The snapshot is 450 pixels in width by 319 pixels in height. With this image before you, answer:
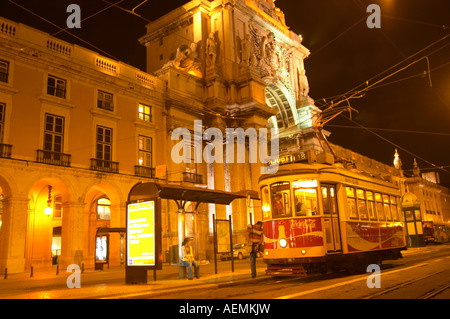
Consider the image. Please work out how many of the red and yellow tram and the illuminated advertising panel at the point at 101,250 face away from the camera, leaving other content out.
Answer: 0

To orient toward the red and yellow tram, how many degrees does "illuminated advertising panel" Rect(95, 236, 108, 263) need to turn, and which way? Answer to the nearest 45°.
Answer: approximately 45° to its left

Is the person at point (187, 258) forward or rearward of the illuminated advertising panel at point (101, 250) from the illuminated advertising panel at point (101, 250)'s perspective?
forward

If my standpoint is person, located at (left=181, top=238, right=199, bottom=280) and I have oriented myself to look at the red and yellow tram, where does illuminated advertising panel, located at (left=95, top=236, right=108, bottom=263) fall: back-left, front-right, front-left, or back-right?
back-left

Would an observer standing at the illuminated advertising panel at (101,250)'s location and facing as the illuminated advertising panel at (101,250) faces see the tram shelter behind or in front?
in front

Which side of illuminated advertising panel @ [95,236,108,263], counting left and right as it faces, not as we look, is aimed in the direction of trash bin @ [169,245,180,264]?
left

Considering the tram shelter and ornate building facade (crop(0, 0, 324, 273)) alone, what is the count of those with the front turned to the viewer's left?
0

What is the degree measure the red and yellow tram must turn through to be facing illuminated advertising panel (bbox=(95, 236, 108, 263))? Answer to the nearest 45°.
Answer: approximately 90° to its right

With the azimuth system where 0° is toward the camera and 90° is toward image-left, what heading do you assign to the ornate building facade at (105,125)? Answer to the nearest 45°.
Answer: approximately 315°

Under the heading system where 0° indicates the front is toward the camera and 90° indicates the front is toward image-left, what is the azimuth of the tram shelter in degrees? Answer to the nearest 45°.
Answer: approximately 315°
